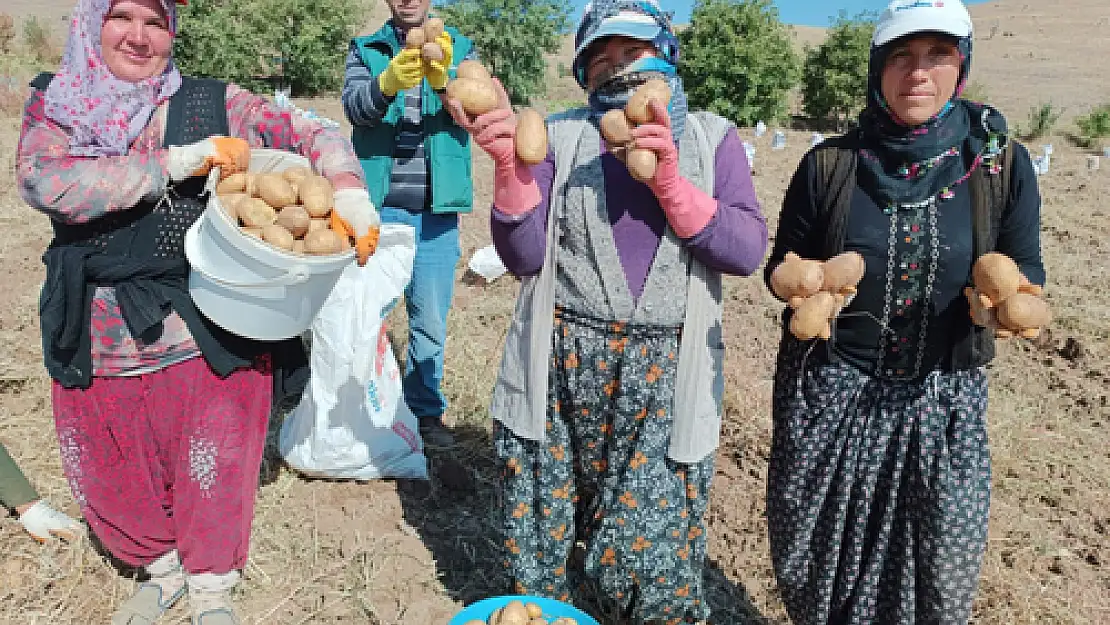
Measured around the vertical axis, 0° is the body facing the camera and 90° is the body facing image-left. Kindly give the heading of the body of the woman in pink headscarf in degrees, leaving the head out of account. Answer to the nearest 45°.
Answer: approximately 0°

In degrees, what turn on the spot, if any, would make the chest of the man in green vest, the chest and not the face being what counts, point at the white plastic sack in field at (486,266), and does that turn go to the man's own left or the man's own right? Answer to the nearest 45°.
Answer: approximately 180°

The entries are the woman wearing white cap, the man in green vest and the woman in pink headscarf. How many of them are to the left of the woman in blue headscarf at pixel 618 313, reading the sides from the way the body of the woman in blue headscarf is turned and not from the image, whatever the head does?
1

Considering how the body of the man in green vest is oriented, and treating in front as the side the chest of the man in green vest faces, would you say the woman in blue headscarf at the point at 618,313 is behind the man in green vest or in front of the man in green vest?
in front

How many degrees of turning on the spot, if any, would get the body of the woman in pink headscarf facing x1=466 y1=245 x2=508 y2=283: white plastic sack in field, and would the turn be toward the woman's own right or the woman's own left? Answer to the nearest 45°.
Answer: approximately 135° to the woman's own left

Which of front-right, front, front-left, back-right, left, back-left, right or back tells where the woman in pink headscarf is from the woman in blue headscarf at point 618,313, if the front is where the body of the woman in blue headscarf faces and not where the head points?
right

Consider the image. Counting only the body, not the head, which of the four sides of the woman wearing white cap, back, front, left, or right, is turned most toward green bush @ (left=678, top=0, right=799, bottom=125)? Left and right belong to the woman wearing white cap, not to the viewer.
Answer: back

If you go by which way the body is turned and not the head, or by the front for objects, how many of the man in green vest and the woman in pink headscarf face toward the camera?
2

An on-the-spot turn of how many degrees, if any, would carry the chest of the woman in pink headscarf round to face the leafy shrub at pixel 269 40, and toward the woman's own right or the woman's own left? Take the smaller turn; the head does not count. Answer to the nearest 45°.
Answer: approximately 180°

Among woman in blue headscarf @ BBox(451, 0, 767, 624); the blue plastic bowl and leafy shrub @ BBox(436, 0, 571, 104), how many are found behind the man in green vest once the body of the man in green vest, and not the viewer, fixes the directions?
1

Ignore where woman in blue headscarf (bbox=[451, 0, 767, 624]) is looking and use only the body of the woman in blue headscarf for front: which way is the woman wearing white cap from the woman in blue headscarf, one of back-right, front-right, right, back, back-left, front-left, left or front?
left

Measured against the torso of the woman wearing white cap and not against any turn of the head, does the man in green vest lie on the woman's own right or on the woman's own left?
on the woman's own right

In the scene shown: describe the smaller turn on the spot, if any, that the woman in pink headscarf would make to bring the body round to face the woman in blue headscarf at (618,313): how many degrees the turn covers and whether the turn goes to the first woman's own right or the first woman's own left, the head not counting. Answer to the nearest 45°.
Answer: approximately 45° to the first woman's own left

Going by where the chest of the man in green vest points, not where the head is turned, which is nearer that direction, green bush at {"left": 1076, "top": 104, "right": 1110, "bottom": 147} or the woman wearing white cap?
the woman wearing white cap
